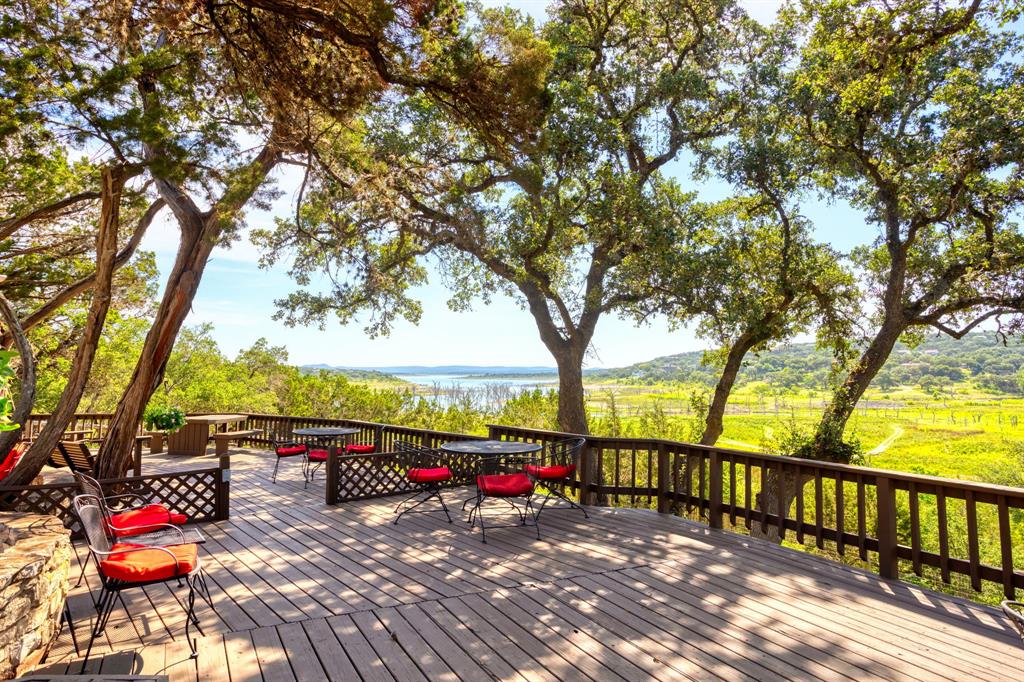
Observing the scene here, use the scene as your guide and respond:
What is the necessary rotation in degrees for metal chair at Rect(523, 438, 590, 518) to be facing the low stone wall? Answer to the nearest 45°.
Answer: approximately 45° to its left

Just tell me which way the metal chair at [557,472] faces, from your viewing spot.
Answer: facing to the left of the viewer

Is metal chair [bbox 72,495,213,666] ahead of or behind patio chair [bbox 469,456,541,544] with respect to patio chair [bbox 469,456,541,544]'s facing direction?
behind

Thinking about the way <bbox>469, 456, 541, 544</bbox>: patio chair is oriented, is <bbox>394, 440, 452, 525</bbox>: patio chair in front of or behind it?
in front

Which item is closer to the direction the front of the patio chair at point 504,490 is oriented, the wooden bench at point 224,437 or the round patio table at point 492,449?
the round patio table

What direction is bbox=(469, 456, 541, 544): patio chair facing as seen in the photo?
away from the camera

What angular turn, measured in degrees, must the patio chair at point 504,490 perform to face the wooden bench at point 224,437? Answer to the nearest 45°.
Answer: approximately 45° to its left

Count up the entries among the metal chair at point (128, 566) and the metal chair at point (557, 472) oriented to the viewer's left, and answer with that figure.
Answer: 1

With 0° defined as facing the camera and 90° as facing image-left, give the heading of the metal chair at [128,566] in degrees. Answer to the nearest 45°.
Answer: approximately 270°

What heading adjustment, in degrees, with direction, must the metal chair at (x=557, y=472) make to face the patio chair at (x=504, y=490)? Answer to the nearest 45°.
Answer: approximately 45° to its left

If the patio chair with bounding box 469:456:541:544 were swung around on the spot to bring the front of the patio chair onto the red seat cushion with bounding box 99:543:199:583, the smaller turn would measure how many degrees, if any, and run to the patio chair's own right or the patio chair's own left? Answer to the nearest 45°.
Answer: approximately 135° to the patio chair's own left

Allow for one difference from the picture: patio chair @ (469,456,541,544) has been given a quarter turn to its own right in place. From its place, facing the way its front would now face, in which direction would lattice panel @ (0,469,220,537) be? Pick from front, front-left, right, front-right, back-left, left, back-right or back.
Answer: back

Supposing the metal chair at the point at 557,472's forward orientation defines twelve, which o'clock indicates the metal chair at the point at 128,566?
the metal chair at the point at 128,566 is roughly at 10 o'clock from the metal chair at the point at 557,472.

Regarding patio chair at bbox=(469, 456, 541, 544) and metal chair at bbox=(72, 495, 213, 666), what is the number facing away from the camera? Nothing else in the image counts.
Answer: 1

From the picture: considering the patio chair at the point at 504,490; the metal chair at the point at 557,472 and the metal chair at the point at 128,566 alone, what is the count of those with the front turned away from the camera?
1
